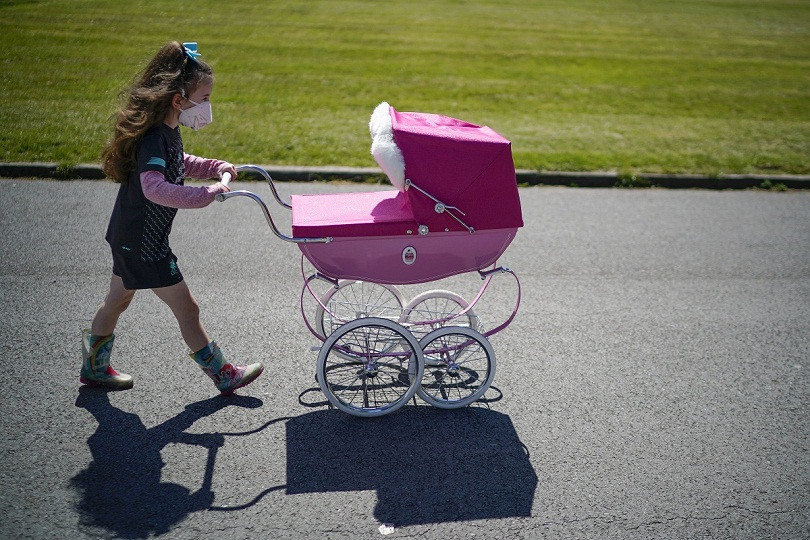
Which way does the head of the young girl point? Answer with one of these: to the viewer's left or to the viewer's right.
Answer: to the viewer's right

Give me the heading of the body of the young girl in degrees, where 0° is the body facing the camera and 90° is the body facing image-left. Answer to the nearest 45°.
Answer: approximately 270°

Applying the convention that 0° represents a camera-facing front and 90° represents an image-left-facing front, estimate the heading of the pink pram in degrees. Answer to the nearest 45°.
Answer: approximately 270°
